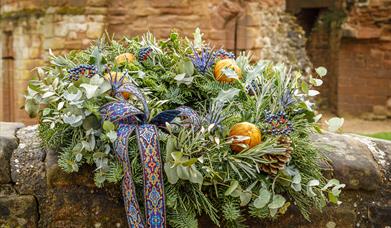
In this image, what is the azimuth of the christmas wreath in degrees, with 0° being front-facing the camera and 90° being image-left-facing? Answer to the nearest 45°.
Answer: approximately 0°
